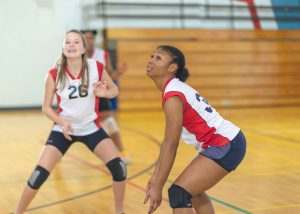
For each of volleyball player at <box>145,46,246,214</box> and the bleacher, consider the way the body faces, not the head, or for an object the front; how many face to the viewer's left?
1

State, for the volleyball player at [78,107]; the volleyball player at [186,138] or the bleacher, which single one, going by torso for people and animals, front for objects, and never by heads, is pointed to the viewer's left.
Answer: the volleyball player at [186,138]

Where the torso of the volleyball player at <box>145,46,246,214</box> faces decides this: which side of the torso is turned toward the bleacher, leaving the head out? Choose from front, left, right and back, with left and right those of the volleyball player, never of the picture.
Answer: right

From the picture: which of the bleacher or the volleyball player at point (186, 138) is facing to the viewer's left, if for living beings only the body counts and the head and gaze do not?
the volleyball player

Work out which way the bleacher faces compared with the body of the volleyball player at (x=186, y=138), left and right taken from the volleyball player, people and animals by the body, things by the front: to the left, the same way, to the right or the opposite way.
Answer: to the left

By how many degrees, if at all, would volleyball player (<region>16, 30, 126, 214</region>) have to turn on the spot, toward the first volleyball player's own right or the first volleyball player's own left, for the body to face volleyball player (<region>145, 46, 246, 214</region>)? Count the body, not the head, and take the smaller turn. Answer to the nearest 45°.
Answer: approximately 45° to the first volleyball player's own left

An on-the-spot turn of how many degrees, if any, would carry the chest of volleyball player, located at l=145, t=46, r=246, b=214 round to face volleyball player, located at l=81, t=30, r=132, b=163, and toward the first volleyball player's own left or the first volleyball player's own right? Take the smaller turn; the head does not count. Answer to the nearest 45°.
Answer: approximately 90° to the first volleyball player's own right

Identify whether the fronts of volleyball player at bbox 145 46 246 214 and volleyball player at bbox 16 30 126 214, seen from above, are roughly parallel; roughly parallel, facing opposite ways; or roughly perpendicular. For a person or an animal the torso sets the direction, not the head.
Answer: roughly perpendicular

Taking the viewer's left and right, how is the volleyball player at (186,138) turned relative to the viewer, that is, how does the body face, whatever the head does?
facing to the left of the viewer

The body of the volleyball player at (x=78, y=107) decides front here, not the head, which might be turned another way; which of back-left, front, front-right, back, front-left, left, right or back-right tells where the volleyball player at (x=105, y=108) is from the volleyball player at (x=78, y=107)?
back
